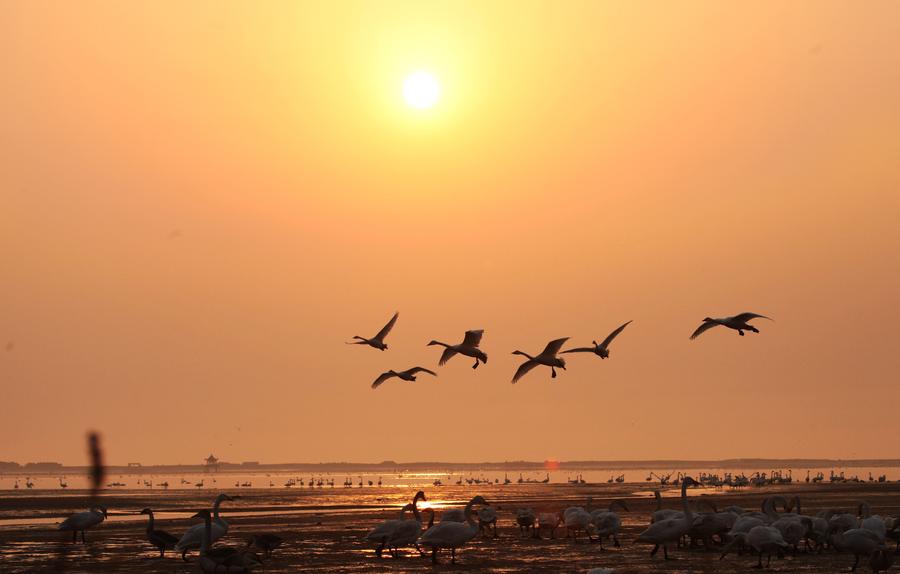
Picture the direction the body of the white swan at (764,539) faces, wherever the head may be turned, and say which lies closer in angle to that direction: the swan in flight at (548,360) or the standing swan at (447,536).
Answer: the standing swan

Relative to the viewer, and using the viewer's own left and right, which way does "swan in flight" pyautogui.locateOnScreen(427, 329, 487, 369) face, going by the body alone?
facing to the left of the viewer

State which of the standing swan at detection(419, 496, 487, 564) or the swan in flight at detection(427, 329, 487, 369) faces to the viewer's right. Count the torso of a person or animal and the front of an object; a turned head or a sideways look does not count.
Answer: the standing swan

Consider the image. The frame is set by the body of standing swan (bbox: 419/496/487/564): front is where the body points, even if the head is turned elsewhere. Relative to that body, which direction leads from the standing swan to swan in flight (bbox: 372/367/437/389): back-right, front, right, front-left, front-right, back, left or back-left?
left

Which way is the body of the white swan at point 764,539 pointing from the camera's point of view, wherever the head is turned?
to the viewer's left

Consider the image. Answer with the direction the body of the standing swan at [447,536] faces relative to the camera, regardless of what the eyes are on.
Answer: to the viewer's right

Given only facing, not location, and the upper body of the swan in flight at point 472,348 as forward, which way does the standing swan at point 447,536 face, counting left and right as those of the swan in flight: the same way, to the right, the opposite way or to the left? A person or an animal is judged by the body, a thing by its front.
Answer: the opposite way
